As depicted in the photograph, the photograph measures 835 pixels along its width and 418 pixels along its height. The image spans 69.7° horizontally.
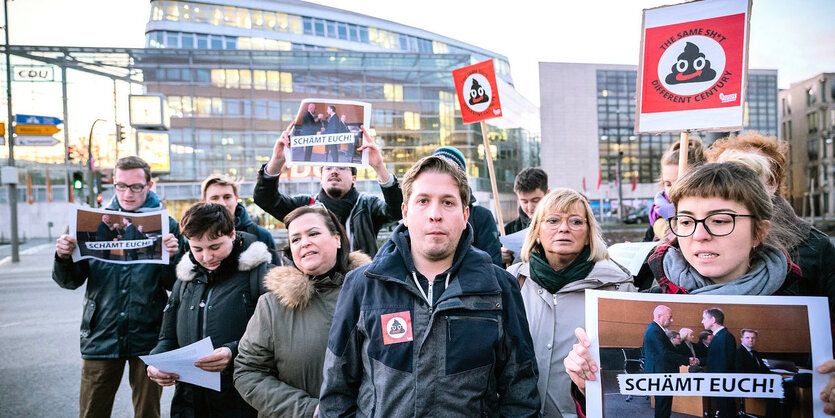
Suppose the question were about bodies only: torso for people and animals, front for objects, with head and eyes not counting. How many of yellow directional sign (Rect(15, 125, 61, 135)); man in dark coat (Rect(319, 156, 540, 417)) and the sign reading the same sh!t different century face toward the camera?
3

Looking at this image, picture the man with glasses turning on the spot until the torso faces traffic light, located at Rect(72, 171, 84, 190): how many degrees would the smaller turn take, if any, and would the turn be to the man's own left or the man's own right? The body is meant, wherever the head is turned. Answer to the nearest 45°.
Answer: approximately 180°

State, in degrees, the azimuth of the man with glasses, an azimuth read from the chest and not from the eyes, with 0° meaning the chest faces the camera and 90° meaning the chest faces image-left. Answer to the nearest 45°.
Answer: approximately 0°

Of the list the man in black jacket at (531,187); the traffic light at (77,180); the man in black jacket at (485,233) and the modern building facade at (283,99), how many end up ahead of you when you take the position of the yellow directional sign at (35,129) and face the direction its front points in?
2

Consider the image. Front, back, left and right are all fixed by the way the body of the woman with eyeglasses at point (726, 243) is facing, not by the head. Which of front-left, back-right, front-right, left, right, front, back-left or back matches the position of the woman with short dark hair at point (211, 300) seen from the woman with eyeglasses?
front-right

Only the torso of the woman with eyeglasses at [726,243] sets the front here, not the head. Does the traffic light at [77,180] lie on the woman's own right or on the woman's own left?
on the woman's own right

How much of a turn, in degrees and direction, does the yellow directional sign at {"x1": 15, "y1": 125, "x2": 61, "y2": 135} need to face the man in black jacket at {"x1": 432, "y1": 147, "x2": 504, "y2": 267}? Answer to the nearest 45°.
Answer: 0° — it already faces them

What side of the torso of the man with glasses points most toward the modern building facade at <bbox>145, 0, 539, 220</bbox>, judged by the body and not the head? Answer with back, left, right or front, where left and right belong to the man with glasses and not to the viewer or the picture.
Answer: back

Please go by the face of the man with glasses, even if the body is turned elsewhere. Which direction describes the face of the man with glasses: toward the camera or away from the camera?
toward the camera

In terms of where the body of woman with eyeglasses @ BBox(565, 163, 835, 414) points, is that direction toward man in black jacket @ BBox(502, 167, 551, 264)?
no

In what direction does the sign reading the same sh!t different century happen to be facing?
toward the camera

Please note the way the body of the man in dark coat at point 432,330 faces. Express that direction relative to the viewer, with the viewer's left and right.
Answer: facing the viewer

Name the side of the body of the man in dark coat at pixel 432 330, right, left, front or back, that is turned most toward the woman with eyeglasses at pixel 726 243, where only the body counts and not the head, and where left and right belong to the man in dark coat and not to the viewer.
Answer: left

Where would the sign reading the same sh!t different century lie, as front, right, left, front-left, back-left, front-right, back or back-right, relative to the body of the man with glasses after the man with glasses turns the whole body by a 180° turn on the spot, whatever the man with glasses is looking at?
back-right

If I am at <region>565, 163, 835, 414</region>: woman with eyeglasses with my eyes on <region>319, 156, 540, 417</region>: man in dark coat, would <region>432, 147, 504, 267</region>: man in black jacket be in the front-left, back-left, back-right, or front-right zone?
front-right
